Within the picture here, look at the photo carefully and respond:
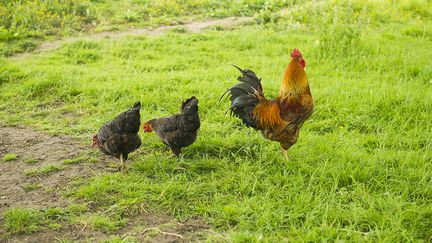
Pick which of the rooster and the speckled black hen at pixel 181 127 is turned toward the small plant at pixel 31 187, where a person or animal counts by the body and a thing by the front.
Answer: the speckled black hen

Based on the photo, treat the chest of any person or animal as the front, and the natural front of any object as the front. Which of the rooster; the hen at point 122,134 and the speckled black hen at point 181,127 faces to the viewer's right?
the rooster

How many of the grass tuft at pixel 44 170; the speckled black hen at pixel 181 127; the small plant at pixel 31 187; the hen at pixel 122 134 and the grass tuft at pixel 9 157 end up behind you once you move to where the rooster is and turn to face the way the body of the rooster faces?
5

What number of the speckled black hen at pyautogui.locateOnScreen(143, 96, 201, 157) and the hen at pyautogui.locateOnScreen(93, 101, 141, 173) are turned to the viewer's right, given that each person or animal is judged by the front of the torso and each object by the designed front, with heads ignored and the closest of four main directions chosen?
0

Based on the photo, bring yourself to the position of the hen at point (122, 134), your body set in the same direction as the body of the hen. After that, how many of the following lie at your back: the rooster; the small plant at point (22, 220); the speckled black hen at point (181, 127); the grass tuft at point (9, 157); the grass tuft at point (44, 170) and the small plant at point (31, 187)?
2

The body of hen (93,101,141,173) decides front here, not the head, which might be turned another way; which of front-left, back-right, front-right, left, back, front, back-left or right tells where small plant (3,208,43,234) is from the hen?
front-left

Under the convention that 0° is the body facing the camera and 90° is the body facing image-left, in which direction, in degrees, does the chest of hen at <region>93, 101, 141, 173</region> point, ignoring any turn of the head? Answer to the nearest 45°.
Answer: approximately 90°

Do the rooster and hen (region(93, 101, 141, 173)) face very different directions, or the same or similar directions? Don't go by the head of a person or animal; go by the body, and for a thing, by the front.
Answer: very different directions

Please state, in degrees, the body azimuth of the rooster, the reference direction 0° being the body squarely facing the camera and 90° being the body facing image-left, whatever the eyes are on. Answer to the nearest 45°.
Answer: approximately 270°

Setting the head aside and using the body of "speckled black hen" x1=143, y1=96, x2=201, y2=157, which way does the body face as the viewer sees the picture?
to the viewer's left

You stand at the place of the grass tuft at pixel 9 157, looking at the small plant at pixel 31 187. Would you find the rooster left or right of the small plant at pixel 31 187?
left

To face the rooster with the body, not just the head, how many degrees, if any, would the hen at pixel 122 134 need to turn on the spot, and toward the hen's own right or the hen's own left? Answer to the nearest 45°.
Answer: approximately 180°

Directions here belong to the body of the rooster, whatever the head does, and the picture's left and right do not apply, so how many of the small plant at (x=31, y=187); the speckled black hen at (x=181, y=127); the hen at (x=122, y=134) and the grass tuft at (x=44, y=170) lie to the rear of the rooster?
4

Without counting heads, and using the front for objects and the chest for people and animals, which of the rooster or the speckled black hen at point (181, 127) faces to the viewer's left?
the speckled black hen
